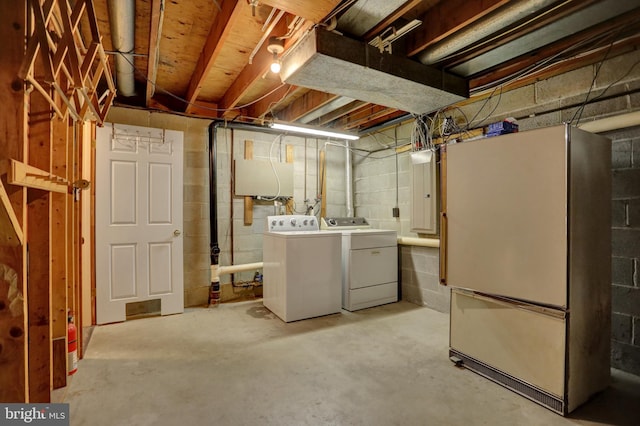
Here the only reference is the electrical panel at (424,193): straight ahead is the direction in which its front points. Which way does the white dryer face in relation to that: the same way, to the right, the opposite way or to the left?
to the left

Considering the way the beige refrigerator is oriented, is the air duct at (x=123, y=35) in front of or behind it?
in front

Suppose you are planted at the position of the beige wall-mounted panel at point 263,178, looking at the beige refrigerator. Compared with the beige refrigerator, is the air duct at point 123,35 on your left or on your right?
right

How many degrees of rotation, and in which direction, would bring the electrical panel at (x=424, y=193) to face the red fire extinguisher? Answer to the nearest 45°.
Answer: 0° — it already faces it

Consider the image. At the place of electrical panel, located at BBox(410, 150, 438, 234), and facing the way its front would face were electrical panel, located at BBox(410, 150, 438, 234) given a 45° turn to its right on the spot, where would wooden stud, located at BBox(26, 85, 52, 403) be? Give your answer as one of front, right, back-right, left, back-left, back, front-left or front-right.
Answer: front-left

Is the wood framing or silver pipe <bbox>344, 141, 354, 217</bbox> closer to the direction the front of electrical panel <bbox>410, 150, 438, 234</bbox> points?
the wood framing

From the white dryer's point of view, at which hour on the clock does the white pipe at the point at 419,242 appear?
The white pipe is roughly at 10 o'clock from the white dryer.

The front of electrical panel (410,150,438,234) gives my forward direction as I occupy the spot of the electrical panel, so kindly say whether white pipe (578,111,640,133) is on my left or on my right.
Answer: on my left

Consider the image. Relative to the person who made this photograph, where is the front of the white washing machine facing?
facing the viewer and to the right of the viewer

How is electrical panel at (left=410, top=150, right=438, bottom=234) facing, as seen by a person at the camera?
facing the viewer and to the left of the viewer
